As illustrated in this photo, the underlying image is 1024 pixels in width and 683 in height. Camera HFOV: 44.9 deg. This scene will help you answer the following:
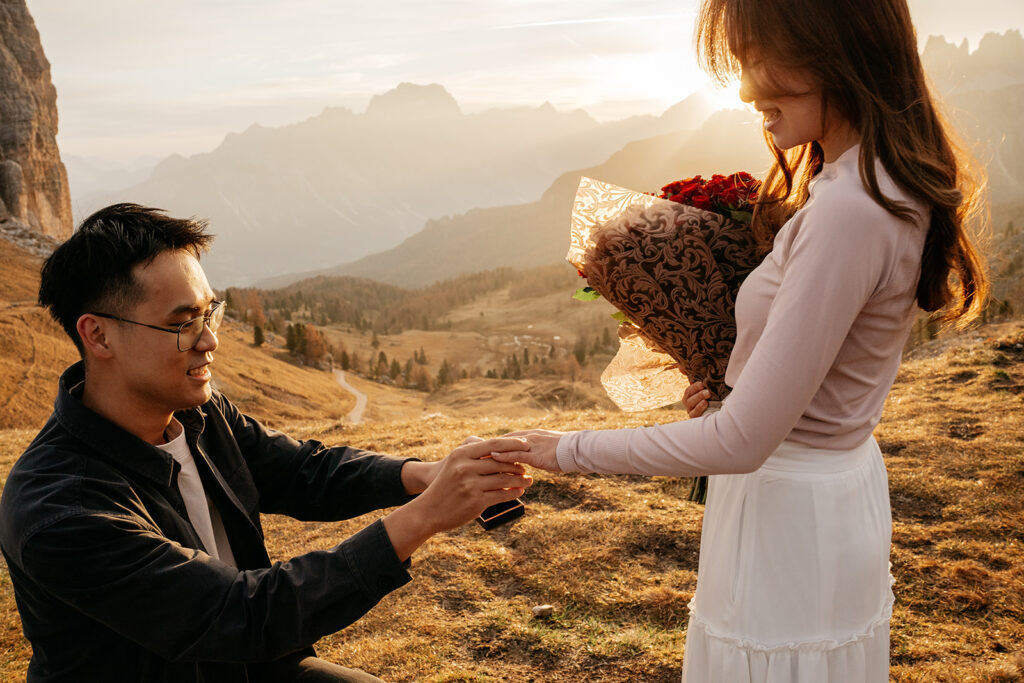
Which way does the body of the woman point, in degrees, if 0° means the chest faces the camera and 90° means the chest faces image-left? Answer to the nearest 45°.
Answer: approximately 90°
